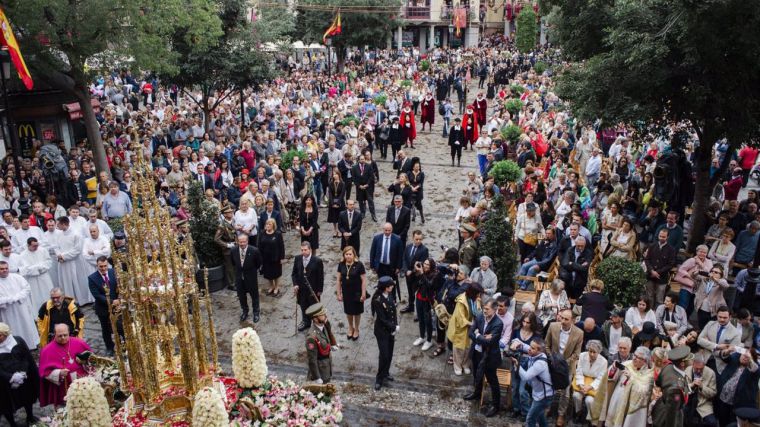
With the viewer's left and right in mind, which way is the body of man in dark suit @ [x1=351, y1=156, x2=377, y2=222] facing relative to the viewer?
facing the viewer

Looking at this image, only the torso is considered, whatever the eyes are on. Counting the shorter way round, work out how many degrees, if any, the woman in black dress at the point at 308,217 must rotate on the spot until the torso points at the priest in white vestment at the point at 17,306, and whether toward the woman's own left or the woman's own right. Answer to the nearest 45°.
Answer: approximately 45° to the woman's own right

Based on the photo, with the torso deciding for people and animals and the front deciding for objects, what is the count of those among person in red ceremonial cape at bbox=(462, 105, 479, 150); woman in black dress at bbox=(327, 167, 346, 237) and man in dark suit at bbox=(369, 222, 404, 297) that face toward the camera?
3

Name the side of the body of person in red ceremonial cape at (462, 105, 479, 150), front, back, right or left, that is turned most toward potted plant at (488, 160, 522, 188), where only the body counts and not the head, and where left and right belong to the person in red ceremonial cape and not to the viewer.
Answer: front

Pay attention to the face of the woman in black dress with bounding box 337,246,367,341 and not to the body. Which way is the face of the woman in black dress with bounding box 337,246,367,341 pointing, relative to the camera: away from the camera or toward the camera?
toward the camera

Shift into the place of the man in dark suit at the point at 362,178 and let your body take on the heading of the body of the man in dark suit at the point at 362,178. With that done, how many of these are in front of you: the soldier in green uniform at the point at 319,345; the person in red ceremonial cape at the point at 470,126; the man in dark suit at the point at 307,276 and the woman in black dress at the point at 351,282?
3

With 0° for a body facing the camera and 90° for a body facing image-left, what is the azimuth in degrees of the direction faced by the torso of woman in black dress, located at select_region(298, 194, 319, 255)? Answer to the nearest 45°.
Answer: approximately 0°

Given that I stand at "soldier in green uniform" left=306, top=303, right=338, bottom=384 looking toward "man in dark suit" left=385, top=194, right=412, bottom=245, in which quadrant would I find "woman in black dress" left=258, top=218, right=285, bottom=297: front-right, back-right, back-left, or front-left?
front-left

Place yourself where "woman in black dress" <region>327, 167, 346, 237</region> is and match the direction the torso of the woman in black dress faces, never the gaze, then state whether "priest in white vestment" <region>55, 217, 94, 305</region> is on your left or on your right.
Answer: on your right

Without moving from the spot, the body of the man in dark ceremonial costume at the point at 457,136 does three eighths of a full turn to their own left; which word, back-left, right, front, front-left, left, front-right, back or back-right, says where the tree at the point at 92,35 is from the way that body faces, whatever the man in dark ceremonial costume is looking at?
back

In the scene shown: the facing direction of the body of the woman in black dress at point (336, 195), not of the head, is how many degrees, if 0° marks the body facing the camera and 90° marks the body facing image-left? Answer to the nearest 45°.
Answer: approximately 0°

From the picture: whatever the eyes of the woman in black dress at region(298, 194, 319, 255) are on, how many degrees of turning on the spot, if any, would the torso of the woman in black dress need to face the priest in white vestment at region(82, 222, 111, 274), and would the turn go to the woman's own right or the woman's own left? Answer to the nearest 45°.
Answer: approximately 90° to the woman's own right

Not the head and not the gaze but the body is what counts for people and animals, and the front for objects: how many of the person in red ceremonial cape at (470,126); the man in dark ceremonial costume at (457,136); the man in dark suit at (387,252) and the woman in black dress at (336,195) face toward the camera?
4

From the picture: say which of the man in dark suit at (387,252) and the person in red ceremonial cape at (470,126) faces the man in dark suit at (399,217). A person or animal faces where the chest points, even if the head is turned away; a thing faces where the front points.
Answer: the person in red ceremonial cape

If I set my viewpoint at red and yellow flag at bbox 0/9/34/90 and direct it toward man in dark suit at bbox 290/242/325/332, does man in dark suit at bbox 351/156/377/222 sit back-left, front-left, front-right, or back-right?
front-left

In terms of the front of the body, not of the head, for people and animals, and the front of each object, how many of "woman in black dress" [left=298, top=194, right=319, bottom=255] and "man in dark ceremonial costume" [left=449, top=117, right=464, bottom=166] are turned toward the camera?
2

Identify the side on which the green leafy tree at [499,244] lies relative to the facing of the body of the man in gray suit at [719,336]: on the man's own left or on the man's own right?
on the man's own right

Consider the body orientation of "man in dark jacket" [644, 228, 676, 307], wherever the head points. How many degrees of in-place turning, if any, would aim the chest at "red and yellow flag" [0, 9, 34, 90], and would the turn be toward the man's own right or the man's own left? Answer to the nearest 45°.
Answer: approximately 45° to the man's own right

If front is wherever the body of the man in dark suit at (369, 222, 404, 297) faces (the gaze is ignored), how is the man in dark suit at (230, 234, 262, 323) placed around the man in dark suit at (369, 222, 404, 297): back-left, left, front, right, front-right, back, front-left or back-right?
right

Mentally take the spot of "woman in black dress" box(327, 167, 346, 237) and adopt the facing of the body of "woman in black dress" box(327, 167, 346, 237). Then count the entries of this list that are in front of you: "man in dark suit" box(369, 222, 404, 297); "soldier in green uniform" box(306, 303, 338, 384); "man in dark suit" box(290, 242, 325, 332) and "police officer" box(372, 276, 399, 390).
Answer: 4
